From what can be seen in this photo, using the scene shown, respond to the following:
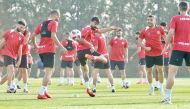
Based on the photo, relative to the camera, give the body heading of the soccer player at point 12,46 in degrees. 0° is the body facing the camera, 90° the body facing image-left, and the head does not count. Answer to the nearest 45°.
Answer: approximately 315°

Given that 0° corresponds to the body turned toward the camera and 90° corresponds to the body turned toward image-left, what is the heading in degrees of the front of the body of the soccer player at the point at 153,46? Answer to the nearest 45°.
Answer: approximately 0°

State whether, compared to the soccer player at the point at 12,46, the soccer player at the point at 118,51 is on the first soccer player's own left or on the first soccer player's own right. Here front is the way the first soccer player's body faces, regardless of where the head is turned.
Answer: on the first soccer player's own left
